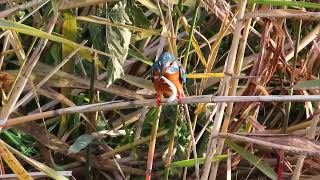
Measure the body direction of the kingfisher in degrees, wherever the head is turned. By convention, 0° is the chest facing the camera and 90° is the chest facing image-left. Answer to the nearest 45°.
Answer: approximately 0°

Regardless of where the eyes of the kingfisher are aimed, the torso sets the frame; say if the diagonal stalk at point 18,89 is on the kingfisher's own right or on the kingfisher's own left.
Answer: on the kingfisher's own right
